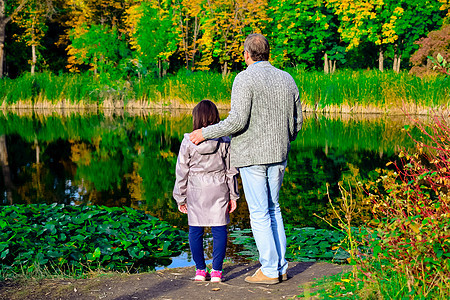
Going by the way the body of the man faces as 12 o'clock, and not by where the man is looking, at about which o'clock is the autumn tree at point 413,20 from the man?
The autumn tree is roughly at 2 o'clock from the man.

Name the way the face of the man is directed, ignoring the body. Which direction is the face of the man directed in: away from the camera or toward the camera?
away from the camera

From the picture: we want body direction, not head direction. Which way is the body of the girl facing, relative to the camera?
away from the camera

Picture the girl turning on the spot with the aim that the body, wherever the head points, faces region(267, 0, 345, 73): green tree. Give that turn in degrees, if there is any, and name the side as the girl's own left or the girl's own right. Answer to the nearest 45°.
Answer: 0° — they already face it

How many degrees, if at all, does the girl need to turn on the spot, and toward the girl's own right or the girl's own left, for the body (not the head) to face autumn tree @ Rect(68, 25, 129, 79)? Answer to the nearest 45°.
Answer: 0° — they already face it

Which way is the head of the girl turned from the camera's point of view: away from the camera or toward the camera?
away from the camera

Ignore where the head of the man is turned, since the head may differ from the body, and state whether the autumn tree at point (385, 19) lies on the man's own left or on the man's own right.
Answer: on the man's own right

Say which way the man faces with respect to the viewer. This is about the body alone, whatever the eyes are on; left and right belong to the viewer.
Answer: facing away from the viewer and to the left of the viewer
